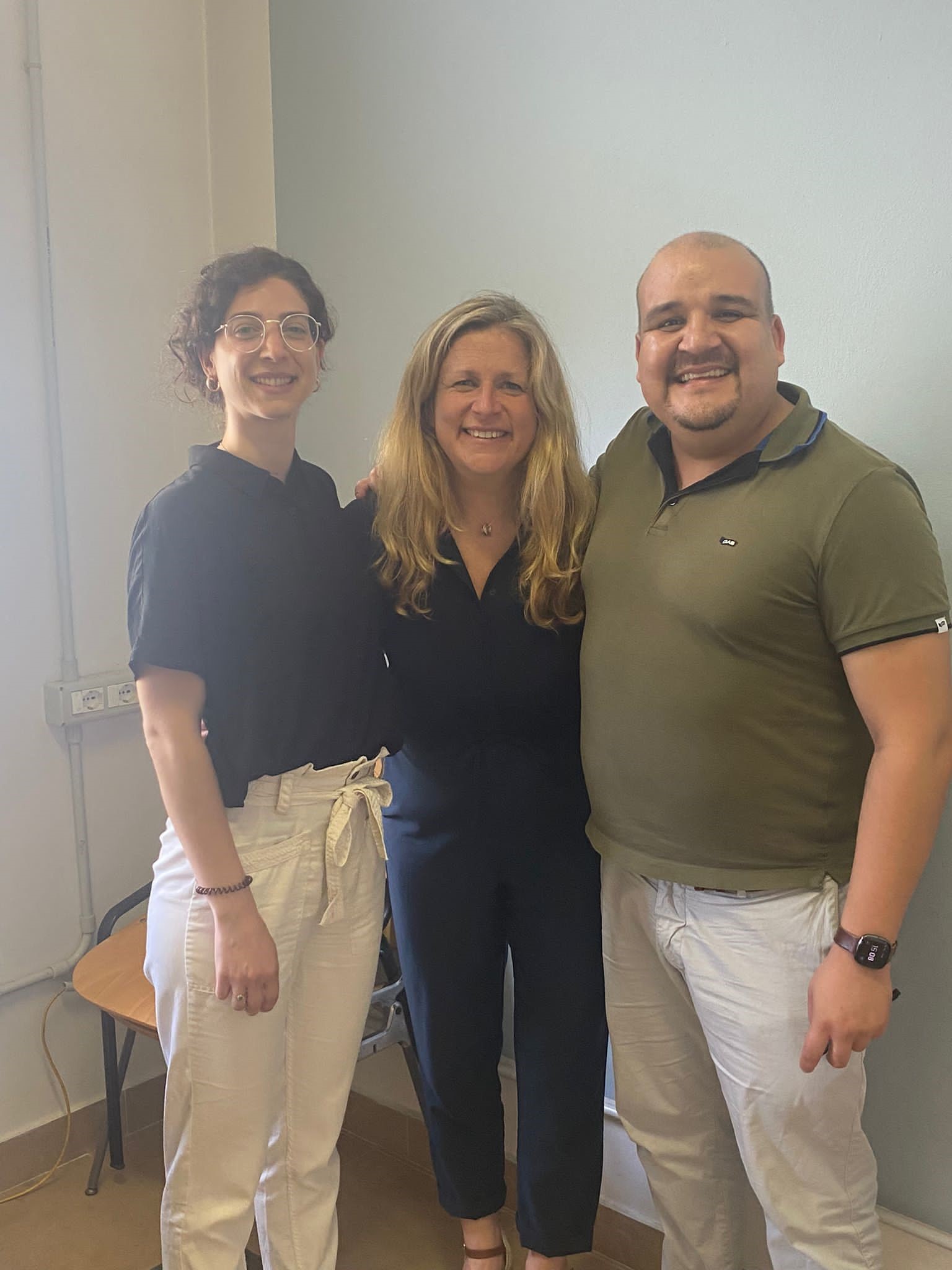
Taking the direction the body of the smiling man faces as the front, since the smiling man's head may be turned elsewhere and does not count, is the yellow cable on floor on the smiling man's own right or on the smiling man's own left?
on the smiling man's own right

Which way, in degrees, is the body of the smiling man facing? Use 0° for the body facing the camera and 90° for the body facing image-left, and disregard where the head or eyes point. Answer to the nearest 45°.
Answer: approximately 45°

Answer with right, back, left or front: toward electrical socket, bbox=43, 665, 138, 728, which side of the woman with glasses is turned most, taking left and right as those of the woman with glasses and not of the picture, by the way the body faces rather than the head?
back

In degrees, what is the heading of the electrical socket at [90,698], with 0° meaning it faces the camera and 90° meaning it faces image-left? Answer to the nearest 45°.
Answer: approximately 315°

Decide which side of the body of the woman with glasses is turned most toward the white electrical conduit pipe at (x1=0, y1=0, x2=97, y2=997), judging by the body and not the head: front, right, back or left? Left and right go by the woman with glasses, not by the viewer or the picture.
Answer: back

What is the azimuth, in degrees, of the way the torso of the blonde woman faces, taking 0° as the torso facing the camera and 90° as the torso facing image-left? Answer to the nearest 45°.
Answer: approximately 0°

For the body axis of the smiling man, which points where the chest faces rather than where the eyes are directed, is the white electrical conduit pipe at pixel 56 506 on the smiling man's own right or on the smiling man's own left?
on the smiling man's own right

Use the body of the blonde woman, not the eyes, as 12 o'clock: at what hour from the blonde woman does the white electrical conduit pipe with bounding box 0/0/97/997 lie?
The white electrical conduit pipe is roughly at 4 o'clock from the blonde woman.

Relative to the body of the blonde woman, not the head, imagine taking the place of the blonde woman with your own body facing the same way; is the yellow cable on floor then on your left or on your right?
on your right
